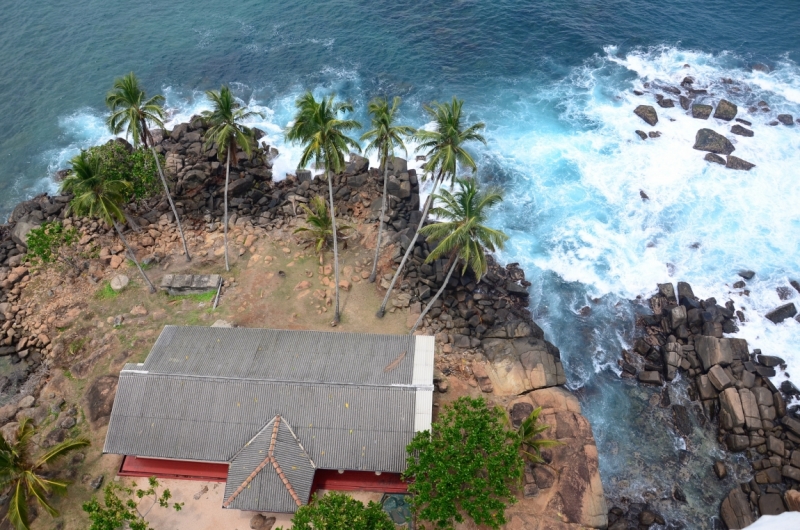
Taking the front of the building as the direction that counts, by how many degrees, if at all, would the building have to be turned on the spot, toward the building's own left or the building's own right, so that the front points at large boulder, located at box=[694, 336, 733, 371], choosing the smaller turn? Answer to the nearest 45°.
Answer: approximately 90° to the building's own left

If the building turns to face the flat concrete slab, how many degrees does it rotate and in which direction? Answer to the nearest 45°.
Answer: approximately 180°

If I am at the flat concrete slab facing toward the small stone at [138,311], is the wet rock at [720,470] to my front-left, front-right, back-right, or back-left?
back-left

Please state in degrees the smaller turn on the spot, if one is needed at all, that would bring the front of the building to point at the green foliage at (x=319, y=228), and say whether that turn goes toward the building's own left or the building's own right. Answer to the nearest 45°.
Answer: approximately 135° to the building's own left

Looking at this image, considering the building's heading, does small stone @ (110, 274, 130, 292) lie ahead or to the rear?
to the rear

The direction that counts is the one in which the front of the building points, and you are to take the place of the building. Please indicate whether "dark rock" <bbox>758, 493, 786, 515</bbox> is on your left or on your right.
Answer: on your left

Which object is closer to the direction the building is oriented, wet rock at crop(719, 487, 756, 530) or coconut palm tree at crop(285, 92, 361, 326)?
the wet rock

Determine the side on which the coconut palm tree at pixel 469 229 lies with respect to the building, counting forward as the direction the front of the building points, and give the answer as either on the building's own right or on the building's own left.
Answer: on the building's own left

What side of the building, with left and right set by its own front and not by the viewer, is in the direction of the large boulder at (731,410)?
left

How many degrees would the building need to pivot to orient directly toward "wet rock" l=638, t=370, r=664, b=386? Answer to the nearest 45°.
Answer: approximately 90° to its left

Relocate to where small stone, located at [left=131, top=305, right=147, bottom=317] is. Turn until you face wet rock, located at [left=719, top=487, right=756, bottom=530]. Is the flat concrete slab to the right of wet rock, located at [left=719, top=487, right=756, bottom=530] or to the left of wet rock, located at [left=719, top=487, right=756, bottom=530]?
left

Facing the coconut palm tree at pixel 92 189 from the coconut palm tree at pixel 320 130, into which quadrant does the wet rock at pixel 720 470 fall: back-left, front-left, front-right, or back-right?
back-left

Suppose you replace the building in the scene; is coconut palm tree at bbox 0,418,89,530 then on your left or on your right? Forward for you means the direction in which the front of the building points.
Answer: on your right

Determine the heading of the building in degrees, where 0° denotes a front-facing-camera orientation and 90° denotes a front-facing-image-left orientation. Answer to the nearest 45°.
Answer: approximately 0°
